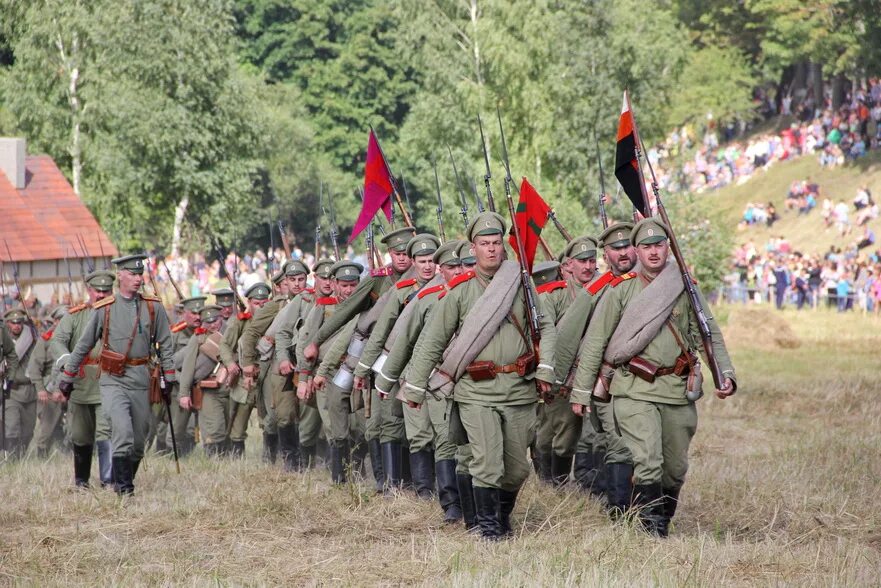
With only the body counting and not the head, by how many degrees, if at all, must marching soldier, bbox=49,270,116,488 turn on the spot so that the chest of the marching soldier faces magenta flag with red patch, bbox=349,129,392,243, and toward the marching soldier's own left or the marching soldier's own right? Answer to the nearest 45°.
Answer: approximately 45° to the marching soldier's own left

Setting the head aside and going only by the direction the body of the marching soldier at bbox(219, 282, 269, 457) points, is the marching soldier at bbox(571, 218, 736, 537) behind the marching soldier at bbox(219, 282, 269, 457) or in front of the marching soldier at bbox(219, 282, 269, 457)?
in front

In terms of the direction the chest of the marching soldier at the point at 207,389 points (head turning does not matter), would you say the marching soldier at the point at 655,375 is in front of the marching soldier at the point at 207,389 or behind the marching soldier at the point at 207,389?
in front

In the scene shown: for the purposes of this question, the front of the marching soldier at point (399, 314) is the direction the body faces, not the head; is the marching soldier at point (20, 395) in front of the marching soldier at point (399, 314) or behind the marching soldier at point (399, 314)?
behind
